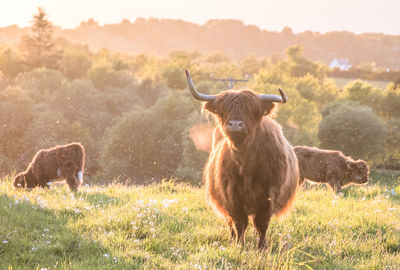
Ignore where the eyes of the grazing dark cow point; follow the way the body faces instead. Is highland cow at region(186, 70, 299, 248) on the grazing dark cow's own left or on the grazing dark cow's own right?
on the grazing dark cow's own left

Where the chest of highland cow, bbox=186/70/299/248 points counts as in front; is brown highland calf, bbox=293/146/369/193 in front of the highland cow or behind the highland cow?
behind

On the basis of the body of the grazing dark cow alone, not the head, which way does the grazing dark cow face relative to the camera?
to the viewer's left

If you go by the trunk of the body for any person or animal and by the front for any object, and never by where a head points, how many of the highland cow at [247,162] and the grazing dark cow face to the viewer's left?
1

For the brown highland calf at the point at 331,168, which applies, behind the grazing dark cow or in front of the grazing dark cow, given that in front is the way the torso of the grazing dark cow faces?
behind

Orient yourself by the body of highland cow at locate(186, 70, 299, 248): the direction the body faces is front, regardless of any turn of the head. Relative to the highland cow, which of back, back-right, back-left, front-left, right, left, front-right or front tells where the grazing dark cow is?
back-right
